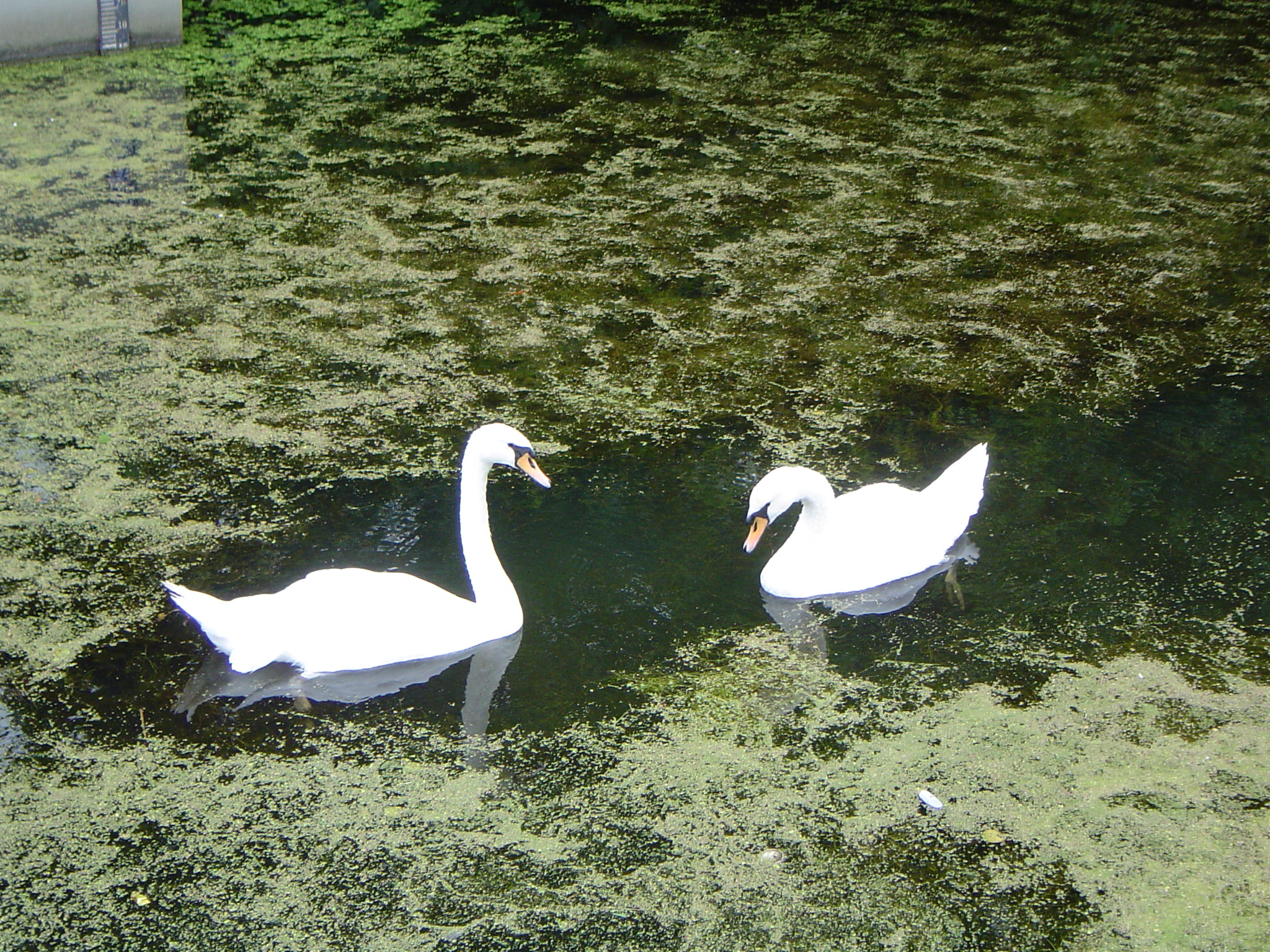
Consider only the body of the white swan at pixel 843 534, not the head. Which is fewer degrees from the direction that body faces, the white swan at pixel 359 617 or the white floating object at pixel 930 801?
the white swan

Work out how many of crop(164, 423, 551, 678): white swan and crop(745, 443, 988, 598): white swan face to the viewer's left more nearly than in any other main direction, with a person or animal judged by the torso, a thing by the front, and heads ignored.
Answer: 1

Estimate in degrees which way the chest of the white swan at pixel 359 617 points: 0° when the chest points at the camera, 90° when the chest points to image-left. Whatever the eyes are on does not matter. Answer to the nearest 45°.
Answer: approximately 270°

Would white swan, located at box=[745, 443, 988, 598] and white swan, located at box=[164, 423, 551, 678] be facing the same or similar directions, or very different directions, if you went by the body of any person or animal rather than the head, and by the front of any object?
very different directions

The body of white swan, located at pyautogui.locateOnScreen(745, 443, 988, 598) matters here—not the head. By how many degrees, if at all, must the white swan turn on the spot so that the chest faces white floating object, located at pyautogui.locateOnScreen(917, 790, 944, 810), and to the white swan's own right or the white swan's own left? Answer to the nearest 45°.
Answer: approximately 90° to the white swan's own left

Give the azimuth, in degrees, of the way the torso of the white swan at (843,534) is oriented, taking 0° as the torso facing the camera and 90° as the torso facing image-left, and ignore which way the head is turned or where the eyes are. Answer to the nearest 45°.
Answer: approximately 90°

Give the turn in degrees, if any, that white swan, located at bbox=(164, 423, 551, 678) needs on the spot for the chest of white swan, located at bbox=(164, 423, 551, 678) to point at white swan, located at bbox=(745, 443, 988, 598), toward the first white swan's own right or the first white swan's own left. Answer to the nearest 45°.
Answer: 0° — it already faces it
